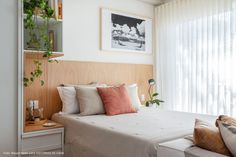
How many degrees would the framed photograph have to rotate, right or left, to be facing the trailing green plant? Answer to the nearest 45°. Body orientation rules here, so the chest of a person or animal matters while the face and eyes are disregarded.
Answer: approximately 90° to its right

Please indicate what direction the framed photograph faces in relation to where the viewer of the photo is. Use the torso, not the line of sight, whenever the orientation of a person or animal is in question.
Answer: facing the viewer and to the right of the viewer

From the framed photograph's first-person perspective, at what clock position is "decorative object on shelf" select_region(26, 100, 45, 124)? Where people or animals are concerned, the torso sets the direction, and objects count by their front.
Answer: The decorative object on shelf is roughly at 3 o'clock from the framed photograph.

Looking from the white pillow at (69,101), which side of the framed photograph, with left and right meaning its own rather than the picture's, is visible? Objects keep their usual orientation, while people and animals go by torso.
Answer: right

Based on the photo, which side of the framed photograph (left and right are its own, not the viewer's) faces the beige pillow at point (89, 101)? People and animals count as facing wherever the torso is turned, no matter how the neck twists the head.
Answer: right

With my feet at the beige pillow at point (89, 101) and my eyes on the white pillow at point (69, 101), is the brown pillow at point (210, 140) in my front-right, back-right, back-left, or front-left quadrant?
back-left

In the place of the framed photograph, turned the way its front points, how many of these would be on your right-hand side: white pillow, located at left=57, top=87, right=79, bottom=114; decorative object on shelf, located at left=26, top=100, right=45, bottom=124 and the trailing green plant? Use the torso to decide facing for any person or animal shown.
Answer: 3

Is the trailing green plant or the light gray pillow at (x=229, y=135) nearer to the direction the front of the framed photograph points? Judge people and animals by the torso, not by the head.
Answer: the light gray pillow

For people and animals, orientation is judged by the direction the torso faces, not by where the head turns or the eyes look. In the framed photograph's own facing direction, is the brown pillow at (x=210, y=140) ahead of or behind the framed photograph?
ahead

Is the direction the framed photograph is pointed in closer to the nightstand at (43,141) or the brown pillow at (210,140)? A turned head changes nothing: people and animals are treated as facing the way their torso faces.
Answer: the brown pillow
